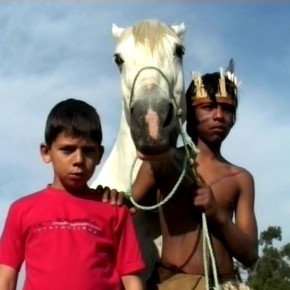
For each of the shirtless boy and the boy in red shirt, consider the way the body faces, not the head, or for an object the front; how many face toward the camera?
2

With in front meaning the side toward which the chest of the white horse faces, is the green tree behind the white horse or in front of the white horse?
behind
